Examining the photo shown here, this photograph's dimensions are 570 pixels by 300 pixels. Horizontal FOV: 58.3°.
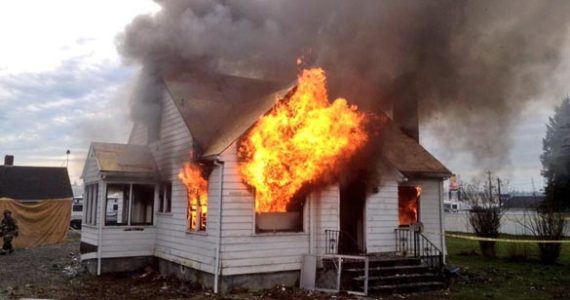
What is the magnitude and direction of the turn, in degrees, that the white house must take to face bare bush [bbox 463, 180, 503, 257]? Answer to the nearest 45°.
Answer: approximately 90° to its left

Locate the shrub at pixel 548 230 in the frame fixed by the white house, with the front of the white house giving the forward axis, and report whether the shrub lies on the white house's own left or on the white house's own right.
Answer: on the white house's own left

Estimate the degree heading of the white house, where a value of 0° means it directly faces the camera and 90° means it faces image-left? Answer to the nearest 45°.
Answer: approximately 315°
